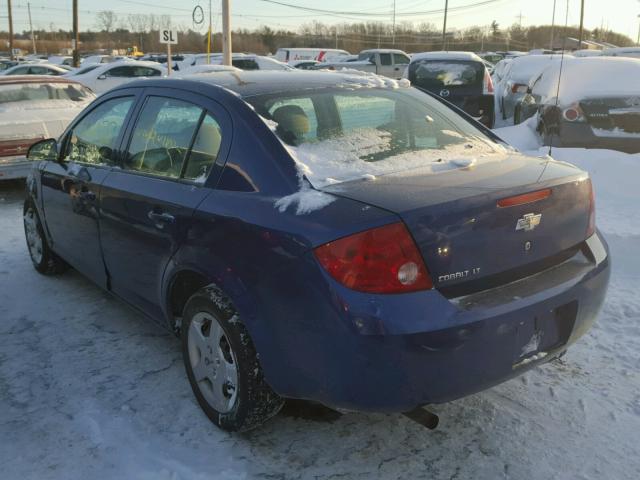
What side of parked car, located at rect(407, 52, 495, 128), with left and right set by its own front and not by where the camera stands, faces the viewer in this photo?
back

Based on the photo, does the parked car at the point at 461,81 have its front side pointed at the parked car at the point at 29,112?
no

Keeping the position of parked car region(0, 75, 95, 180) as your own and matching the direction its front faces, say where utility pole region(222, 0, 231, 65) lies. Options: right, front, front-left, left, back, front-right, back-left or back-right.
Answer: front-right

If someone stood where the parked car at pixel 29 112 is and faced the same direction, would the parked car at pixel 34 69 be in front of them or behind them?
in front

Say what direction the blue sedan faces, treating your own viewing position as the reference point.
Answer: facing away from the viewer and to the left of the viewer

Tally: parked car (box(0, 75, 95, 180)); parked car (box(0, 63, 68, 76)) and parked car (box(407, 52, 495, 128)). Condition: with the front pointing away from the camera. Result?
2

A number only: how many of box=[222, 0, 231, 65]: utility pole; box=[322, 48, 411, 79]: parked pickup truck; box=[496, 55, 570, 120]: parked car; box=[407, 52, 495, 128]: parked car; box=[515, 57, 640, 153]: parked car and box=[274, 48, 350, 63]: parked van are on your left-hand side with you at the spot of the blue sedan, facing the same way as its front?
0

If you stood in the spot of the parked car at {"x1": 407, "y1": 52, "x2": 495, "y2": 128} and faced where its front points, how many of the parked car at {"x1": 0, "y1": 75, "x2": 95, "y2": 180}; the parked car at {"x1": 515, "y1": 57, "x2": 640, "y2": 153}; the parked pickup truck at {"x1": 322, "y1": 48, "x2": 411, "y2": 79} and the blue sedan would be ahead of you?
1

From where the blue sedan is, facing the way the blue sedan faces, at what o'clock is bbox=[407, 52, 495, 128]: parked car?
The parked car is roughly at 2 o'clock from the blue sedan.

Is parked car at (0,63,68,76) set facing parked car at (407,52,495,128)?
no

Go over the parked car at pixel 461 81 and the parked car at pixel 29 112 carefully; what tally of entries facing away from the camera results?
2

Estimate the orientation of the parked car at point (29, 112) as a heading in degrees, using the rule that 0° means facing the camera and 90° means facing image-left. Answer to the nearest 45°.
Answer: approximately 180°

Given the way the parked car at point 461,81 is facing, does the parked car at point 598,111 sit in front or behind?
behind

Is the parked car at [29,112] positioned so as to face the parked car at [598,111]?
no
